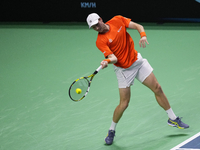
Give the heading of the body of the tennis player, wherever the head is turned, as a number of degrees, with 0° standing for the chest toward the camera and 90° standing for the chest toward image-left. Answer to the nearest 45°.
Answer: approximately 0°
